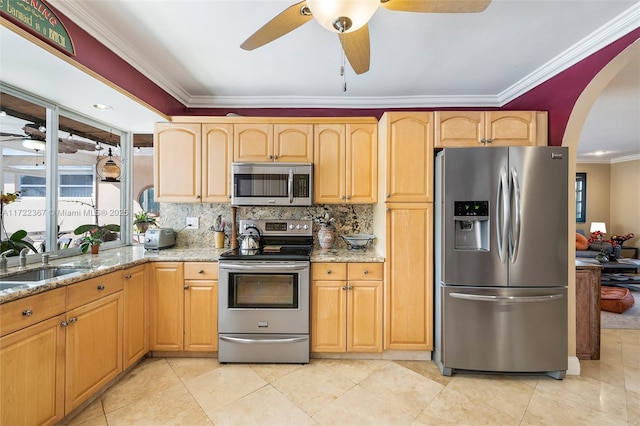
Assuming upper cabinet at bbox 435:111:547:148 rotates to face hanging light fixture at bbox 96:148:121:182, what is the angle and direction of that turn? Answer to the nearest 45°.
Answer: approximately 45° to its right

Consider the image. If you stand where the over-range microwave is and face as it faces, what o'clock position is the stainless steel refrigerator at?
The stainless steel refrigerator is roughly at 10 o'clock from the over-range microwave.

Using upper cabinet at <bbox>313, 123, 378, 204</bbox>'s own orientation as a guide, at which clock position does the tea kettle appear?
The tea kettle is roughly at 3 o'clock from the upper cabinet.

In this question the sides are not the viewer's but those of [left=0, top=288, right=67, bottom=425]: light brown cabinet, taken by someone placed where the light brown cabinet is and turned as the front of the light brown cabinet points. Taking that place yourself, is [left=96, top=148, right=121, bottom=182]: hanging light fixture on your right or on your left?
on your left

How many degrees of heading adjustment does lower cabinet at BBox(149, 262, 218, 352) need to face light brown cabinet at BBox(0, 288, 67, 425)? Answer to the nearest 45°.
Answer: approximately 45° to its right

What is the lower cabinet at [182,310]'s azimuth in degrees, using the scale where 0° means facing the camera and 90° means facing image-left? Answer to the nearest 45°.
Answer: approximately 0°

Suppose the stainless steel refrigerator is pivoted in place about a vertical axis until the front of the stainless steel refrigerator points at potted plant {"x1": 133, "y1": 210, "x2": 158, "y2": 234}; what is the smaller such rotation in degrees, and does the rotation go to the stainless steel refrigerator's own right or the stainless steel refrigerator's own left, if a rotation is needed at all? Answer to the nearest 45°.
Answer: approximately 90° to the stainless steel refrigerator's own right

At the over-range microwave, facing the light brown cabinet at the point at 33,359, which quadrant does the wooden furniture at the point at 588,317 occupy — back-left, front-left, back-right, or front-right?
back-left
